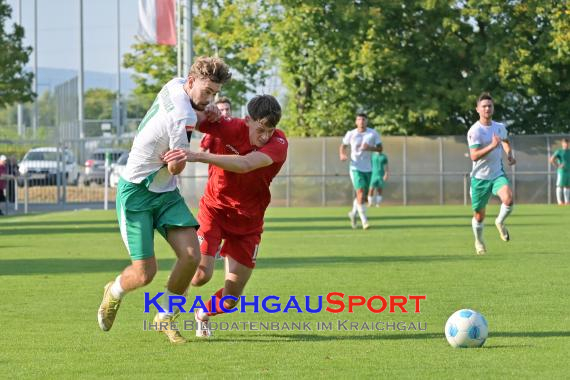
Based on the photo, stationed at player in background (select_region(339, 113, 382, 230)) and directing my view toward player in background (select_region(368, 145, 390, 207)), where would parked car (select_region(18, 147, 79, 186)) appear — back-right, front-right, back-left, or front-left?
front-left

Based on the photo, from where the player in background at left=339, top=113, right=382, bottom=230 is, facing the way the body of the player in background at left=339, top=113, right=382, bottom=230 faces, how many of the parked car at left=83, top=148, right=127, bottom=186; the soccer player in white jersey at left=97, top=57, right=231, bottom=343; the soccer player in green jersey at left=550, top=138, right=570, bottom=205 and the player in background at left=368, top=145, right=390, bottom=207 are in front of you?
1

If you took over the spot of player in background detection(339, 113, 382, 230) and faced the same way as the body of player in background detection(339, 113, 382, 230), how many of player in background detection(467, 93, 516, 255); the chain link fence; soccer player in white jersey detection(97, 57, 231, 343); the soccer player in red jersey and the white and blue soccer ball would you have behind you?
1

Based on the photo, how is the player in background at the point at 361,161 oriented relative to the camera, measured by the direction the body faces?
toward the camera

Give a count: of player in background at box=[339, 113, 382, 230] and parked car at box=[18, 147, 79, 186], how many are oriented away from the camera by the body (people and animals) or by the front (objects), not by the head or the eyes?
0

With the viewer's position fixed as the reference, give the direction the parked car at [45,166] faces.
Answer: facing the viewer and to the left of the viewer

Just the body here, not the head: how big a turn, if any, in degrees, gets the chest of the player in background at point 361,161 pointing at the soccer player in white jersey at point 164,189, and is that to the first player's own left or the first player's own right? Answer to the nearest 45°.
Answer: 0° — they already face them

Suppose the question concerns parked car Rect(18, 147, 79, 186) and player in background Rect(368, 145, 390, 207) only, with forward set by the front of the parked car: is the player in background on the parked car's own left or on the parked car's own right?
on the parked car's own left

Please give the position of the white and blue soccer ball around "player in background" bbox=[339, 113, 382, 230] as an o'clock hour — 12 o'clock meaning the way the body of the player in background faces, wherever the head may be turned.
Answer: The white and blue soccer ball is roughly at 12 o'clock from the player in background.

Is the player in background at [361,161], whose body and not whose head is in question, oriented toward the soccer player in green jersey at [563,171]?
no

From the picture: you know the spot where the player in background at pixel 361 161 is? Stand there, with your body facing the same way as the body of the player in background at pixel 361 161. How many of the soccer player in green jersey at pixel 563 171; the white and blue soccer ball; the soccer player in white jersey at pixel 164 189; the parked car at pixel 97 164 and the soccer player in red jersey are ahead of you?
3
